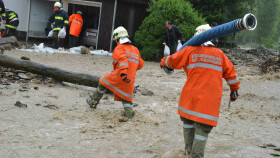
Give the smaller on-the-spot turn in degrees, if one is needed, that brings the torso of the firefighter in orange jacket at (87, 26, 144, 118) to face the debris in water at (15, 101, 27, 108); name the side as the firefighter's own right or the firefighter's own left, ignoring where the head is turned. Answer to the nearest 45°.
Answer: approximately 45° to the firefighter's own left

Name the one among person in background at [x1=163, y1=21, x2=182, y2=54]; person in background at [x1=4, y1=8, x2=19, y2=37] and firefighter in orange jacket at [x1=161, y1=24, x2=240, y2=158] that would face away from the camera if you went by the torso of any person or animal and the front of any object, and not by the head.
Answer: the firefighter in orange jacket

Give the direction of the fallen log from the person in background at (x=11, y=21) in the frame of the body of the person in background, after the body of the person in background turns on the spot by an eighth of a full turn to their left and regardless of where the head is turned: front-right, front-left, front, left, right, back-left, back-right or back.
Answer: front-left

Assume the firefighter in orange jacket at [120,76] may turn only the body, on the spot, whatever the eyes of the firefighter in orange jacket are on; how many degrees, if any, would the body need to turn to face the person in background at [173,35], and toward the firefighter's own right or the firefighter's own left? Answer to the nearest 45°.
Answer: approximately 45° to the firefighter's own right

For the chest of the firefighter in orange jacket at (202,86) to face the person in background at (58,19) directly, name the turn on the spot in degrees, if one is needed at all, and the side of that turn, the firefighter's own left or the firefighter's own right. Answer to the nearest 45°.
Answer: approximately 45° to the firefighter's own left

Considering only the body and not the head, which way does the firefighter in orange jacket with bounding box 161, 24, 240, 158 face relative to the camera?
away from the camera

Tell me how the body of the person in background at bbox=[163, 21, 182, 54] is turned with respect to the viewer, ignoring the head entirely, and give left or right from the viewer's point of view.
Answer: facing the viewer and to the left of the viewer

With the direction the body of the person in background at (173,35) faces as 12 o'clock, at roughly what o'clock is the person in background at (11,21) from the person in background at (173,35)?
the person in background at (11,21) is roughly at 2 o'clock from the person in background at (173,35).

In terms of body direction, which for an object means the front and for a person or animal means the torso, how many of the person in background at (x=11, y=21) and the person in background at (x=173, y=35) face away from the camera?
0

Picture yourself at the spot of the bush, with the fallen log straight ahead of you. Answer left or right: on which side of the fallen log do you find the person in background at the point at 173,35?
left

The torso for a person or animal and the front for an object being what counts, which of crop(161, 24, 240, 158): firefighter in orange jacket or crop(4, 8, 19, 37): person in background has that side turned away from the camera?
the firefighter in orange jacket

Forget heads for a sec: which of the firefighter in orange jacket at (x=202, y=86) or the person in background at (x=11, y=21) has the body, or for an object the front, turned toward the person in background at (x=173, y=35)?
the firefighter in orange jacket
